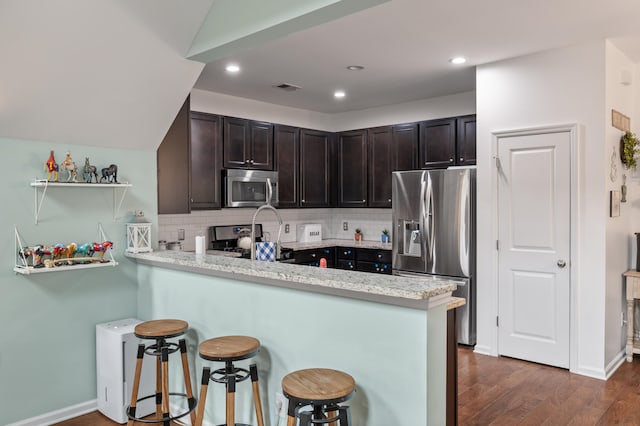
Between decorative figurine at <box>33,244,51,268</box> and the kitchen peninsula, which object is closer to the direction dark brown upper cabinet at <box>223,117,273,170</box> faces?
the kitchen peninsula

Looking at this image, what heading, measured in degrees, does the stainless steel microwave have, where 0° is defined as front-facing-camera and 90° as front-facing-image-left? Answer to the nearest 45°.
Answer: approximately 315°

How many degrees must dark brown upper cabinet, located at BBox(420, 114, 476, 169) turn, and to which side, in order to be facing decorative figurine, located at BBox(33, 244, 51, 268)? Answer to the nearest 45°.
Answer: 0° — it already faces it

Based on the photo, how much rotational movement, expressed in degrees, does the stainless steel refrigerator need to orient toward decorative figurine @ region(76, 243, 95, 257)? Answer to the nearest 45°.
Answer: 0° — it already faces it

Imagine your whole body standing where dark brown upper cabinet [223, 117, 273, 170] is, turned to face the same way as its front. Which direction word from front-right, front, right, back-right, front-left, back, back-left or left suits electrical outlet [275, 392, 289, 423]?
front-right

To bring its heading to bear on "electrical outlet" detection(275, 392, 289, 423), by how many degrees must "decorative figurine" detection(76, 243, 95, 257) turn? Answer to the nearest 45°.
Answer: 0° — it already faces it
